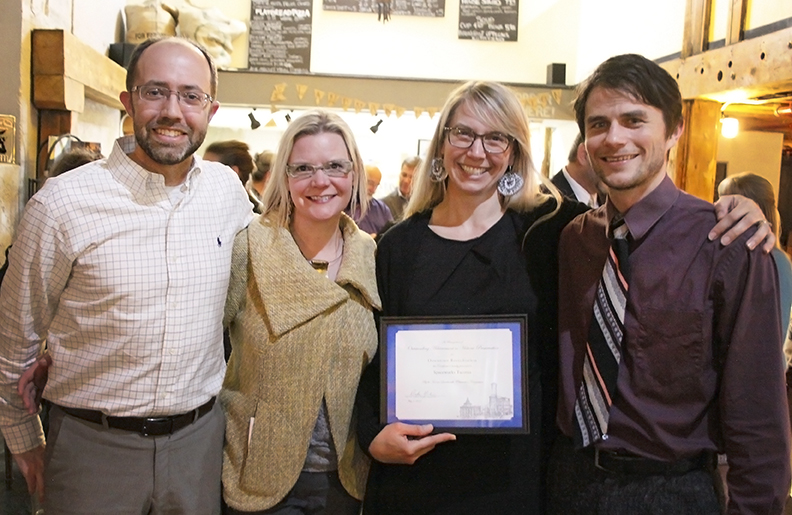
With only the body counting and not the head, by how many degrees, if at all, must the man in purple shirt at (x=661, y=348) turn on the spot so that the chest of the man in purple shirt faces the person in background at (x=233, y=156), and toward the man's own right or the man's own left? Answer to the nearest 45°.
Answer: approximately 90° to the man's own right

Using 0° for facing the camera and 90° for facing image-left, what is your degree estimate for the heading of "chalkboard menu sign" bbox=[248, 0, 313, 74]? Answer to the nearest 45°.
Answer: approximately 0°

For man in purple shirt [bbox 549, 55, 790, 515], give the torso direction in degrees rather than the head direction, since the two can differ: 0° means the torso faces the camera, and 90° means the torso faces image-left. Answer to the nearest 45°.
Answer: approximately 45°

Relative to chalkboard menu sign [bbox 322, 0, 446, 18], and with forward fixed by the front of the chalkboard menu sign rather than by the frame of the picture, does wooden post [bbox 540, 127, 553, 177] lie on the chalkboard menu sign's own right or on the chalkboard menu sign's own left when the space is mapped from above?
on the chalkboard menu sign's own left

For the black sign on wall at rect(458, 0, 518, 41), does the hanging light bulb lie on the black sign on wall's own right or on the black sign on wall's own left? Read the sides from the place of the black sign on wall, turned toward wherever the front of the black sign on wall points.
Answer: on the black sign on wall's own left

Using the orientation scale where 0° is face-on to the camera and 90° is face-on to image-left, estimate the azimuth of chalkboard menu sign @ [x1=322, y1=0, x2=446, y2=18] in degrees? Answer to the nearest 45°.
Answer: approximately 0°

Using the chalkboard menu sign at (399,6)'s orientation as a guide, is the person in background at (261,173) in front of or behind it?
in front

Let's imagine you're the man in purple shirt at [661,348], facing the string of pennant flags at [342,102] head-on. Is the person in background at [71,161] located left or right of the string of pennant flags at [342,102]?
left

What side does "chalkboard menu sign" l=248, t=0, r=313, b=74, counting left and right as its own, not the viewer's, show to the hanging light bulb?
left
